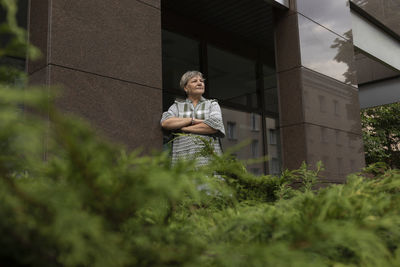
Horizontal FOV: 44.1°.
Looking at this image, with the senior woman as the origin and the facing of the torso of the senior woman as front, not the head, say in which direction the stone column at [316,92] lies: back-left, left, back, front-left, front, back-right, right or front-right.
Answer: back-left

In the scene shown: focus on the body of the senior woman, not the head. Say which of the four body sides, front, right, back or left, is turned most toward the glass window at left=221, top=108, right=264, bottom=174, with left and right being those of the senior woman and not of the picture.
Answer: back

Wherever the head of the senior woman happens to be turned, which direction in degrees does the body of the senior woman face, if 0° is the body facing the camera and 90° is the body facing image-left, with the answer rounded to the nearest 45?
approximately 0°

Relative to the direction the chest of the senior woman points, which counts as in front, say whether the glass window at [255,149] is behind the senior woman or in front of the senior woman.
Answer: behind

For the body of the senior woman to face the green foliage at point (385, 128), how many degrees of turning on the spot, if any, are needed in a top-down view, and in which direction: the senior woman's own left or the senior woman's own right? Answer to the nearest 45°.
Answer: approximately 135° to the senior woman's own left

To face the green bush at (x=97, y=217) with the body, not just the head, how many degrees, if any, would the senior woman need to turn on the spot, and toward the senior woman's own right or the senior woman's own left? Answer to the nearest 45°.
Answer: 0° — they already face it

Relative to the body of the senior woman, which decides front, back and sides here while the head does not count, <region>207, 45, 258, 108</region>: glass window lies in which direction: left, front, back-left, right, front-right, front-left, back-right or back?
back

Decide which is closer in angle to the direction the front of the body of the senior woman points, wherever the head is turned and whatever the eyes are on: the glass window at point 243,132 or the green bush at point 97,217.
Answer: the green bush

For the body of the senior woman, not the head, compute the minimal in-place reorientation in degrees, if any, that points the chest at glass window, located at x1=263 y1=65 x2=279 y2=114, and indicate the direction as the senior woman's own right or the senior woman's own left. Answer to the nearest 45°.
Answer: approximately 180°
